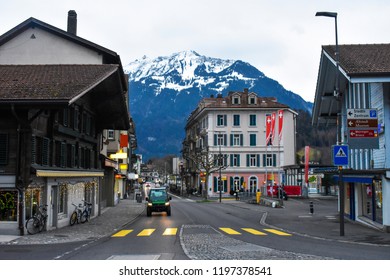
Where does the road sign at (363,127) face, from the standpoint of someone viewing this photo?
facing the viewer

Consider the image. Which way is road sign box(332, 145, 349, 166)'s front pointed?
toward the camera

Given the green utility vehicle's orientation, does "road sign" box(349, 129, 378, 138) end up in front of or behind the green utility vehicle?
in front

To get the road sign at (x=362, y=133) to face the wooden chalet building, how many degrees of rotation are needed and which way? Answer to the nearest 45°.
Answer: approximately 90° to its right

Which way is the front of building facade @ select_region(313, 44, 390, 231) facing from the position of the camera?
facing the viewer and to the left of the viewer

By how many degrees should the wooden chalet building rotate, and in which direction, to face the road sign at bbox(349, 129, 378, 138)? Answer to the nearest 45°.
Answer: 0° — it already faces it

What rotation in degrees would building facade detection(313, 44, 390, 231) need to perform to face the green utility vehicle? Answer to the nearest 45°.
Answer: approximately 90° to its right

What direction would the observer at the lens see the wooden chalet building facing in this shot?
facing the viewer and to the right of the viewer

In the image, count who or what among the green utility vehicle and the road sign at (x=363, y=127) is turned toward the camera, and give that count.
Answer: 2

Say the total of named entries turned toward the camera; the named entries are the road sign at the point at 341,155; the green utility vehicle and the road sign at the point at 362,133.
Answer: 3
